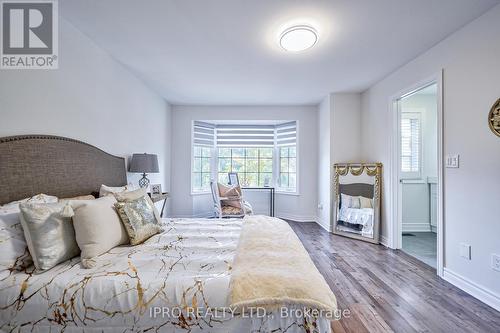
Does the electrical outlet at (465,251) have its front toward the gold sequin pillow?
yes

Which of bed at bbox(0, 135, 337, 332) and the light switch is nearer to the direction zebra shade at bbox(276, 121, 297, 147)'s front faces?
the bed

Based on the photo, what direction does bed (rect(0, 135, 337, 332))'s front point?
to the viewer's right

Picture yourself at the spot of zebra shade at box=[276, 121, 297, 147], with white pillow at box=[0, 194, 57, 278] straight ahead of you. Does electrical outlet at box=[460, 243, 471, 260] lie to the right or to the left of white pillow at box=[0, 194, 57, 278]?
left

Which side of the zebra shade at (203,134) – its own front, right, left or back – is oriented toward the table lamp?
right

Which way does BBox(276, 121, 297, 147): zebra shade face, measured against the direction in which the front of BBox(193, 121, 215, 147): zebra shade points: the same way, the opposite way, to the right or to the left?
to the right

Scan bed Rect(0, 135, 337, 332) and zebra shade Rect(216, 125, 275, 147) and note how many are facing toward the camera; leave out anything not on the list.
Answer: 1

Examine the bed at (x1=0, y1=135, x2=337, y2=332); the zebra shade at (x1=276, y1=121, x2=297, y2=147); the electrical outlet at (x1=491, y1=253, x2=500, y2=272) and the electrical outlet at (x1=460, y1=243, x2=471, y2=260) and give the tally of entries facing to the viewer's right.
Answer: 1

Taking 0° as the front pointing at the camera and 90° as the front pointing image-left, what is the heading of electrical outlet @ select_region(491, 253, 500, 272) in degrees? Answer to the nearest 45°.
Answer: approximately 45°

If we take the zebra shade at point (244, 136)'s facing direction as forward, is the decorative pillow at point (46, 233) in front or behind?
in front

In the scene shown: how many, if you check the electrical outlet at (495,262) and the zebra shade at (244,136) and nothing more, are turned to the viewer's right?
0

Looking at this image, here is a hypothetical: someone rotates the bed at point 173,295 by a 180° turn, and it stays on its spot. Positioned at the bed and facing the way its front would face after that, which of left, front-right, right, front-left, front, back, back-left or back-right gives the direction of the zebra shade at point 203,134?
right

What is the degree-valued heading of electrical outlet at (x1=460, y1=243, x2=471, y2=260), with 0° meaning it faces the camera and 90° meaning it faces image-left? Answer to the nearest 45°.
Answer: approximately 45°

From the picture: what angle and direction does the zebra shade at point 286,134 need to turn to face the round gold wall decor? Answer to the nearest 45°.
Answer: approximately 90° to its left

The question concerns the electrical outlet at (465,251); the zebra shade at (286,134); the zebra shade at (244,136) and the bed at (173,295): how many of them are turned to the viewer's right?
1
